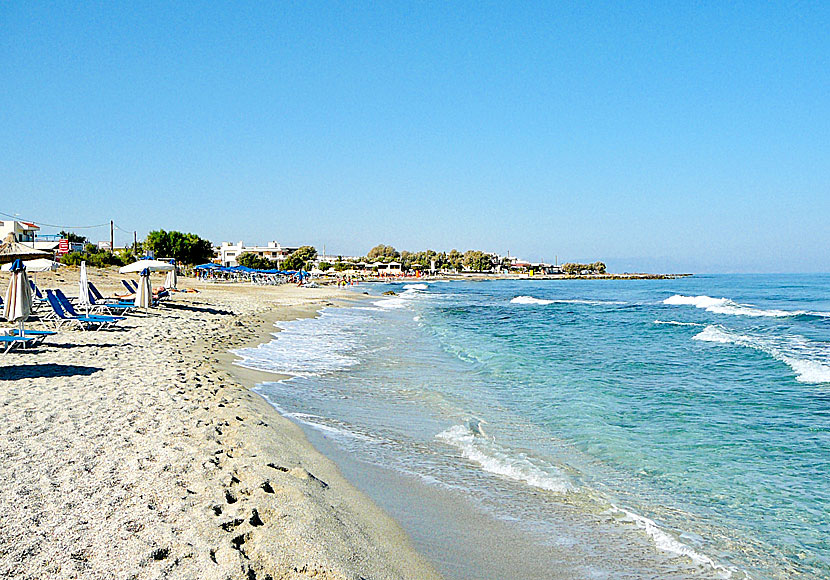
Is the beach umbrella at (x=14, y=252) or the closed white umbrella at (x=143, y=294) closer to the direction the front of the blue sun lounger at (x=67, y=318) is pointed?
the closed white umbrella

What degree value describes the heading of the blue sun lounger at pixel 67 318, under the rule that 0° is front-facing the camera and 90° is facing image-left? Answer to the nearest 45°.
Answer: approximately 270°

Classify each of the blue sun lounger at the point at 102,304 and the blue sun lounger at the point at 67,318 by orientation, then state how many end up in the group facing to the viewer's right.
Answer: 2

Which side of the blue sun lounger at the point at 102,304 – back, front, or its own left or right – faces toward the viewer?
right

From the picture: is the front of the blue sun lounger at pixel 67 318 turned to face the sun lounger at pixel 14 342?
no

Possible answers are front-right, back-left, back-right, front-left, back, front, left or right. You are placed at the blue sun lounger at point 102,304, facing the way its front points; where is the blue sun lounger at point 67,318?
right

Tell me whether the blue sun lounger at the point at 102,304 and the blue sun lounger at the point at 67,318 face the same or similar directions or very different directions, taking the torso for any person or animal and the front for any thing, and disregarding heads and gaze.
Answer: same or similar directions

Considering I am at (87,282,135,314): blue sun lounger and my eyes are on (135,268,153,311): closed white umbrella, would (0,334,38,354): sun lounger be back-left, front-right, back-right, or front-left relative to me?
back-right

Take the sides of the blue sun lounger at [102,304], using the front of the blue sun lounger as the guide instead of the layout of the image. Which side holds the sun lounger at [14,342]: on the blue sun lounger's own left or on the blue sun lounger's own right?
on the blue sun lounger's own right

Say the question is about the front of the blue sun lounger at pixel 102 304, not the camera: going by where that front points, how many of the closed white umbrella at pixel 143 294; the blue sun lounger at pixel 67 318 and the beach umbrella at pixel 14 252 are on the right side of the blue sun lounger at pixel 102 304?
1
